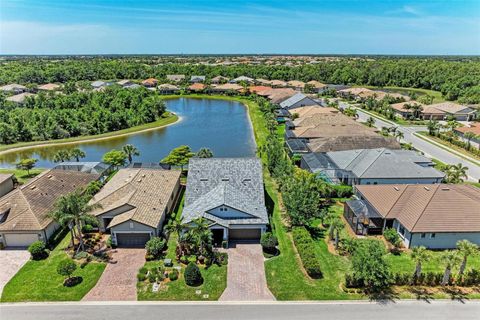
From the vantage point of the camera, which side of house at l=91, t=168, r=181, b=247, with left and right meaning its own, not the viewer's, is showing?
front

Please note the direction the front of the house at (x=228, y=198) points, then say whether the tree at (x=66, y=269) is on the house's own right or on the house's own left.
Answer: on the house's own right

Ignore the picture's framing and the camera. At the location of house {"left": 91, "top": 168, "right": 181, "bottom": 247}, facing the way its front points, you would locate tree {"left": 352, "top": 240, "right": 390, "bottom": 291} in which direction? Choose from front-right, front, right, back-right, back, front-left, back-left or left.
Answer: front-left

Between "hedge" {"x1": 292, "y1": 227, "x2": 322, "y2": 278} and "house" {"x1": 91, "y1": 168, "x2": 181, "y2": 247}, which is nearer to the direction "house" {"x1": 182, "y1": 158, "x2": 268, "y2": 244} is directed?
the hedge

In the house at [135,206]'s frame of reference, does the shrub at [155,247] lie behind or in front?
in front

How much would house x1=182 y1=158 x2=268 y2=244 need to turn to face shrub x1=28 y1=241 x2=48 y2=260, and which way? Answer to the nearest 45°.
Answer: approximately 90° to its right

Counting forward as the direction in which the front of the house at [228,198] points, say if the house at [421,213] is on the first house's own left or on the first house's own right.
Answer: on the first house's own left

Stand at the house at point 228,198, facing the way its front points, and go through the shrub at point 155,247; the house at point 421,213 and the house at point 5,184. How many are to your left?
1

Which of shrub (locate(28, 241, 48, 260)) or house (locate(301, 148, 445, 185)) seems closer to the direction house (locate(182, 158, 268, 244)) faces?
the shrub

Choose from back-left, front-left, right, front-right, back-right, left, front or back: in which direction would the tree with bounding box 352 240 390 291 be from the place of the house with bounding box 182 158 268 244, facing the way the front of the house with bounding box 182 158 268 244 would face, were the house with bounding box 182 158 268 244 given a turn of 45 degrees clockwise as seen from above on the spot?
left

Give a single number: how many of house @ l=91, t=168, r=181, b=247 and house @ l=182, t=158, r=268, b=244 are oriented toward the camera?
2

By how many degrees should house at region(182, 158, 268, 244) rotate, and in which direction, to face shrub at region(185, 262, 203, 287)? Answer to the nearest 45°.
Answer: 0° — it already faces it

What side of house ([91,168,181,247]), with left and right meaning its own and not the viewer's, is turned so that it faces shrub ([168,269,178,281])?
front

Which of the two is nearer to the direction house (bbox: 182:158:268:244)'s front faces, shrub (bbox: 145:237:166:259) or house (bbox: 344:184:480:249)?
the shrub

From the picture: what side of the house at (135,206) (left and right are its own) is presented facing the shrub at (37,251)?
right

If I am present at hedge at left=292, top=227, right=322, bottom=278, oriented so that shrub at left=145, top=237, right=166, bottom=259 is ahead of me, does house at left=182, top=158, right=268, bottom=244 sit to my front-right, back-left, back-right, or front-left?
front-right

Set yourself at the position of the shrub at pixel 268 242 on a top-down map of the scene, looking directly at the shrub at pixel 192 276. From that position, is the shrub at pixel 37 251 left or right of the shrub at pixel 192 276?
right
